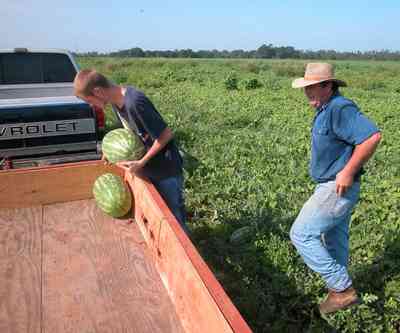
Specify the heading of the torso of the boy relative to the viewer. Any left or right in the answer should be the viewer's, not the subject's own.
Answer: facing to the left of the viewer

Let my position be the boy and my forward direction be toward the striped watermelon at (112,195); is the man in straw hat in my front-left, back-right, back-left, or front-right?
back-left

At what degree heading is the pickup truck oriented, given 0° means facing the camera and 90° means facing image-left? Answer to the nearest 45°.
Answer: approximately 180°

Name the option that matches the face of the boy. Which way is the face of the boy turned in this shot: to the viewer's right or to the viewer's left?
to the viewer's left

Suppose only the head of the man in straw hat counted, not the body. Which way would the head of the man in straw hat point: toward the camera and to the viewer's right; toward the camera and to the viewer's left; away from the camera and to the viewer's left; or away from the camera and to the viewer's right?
toward the camera and to the viewer's left

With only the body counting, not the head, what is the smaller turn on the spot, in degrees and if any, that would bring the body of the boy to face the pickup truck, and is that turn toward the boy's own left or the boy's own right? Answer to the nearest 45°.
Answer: approximately 45° to the boy's own right

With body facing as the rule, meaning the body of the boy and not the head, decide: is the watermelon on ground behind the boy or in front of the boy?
behind

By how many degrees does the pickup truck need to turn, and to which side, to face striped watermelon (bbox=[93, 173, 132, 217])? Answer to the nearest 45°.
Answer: approximately 180°

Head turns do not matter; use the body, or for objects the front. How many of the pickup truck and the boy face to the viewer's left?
1

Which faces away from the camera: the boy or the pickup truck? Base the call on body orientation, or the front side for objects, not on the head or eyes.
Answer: the pickup truck

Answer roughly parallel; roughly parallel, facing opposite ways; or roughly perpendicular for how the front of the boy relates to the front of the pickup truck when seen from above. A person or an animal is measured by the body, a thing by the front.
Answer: roughly perpendicular

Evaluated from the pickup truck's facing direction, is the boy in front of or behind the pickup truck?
behind

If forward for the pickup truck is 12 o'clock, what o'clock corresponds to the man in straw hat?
The man in straw hat is roughly at 5 o'clock from the pickup truck.

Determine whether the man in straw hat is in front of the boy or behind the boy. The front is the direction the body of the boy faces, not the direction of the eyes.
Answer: behind
